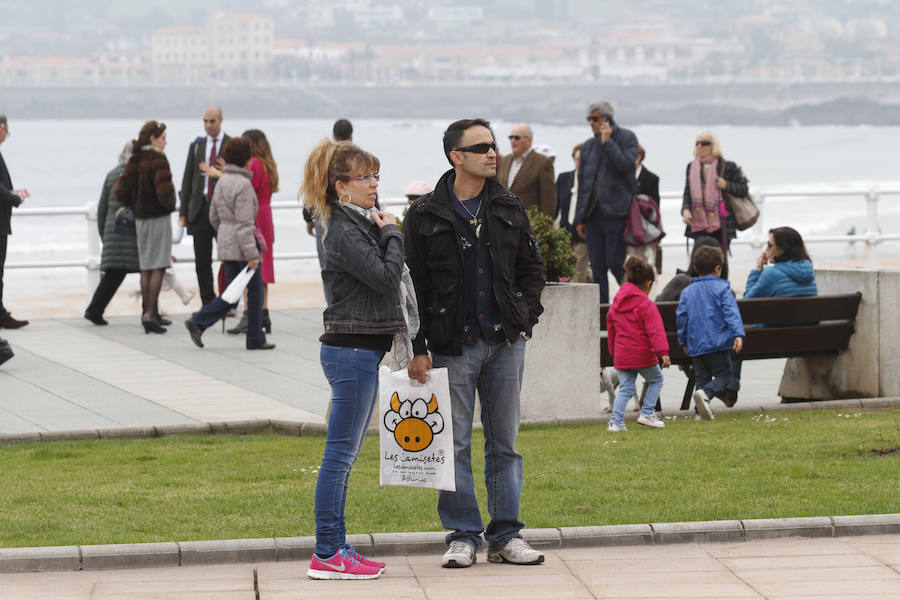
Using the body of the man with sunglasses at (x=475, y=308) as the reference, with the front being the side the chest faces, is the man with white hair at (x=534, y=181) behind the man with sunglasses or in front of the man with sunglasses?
behind

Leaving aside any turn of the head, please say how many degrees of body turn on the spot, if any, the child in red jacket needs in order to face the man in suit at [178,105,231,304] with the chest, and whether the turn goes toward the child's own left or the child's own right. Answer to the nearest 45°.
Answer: approximately 90° to the child's own left

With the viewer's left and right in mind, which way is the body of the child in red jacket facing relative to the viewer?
facing away from the viewer and to the right of the viewer

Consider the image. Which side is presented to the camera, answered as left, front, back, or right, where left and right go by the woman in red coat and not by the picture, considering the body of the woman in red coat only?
left

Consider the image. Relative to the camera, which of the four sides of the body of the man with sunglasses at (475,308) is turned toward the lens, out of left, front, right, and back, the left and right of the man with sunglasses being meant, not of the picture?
front

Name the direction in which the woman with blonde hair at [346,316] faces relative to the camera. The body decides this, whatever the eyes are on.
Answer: to the viewer's right

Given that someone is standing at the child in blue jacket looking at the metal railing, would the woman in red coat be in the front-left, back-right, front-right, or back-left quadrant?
front-left

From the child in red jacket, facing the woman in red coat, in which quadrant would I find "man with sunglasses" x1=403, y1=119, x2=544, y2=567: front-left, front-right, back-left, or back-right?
back-left

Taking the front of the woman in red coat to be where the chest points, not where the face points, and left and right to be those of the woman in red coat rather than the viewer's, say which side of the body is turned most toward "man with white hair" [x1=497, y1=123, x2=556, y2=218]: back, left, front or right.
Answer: back
